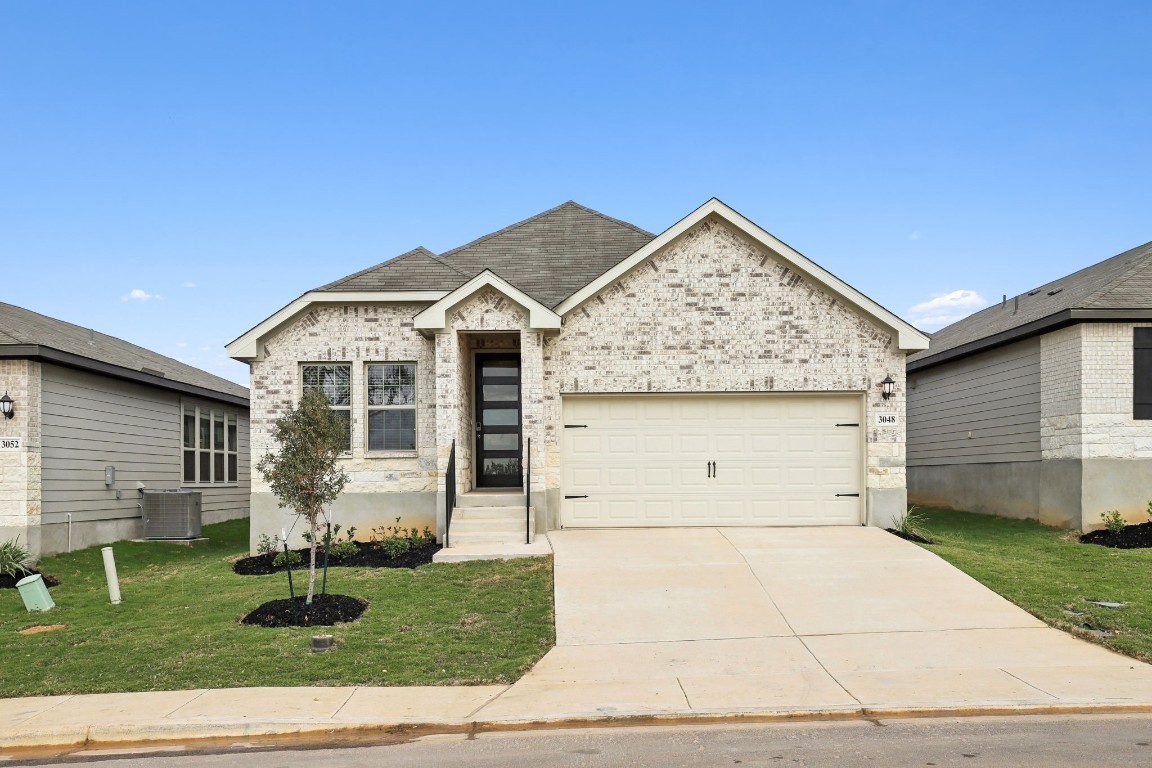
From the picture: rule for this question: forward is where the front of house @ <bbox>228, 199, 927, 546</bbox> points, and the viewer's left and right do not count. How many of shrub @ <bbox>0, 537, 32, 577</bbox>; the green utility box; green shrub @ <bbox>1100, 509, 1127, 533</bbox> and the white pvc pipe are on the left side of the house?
1

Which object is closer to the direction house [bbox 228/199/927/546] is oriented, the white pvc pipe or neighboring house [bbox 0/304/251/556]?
the white pvc pipe

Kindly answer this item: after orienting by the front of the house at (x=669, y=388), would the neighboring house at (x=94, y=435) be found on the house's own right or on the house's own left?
on the house's own right

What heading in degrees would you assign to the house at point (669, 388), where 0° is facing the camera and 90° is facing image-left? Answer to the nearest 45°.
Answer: approximately 0°

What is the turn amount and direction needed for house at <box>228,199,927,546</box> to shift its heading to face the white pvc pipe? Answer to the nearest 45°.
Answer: approximately 45° to its right

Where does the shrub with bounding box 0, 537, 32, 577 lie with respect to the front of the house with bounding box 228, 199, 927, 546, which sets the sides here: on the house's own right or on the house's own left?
on the house's own right

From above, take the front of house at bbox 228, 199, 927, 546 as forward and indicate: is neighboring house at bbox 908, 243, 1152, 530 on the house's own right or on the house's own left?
on the house's own left

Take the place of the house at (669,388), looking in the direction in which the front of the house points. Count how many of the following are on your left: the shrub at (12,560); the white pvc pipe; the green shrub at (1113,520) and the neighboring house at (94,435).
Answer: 1

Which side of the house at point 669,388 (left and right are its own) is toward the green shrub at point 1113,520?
left
